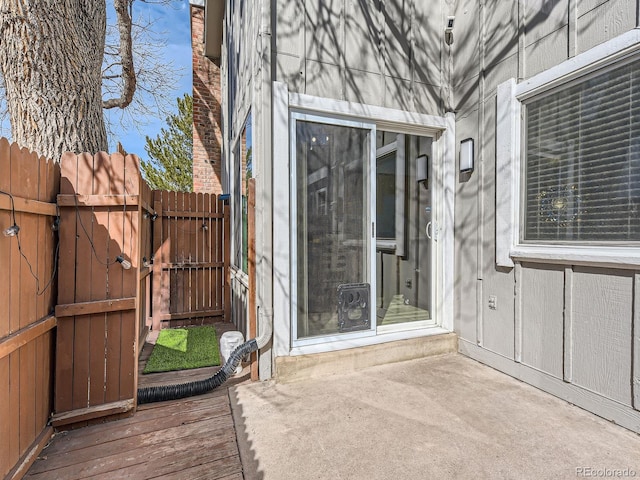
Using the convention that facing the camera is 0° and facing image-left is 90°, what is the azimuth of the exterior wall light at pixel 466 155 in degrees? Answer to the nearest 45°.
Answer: approximately 45°

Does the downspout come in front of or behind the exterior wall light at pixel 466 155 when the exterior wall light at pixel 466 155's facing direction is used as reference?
in front

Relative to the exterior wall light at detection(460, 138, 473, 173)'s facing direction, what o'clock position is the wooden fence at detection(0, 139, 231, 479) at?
The wooden fence is roughly at 12 o'clock from the exterior wall light.

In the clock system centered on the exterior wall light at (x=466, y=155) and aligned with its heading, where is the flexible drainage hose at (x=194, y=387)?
The flexible drainage hose is roughly at 12 o'clock from the exterior wall light.

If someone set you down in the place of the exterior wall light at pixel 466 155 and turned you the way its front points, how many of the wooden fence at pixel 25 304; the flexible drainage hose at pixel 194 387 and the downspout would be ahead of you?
3

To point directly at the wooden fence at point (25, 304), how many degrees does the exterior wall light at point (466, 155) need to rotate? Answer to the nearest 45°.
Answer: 0° — it already faces it

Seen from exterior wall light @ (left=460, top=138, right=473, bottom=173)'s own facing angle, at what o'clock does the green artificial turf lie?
The green artificial turf is roughly at 1 o'clock from the exterior wall light.

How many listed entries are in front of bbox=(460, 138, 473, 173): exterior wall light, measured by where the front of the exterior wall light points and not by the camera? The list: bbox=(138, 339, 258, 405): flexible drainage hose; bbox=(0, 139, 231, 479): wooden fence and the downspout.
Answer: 3

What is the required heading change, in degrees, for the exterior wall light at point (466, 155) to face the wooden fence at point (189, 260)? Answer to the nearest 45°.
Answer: approximately 45° to its right

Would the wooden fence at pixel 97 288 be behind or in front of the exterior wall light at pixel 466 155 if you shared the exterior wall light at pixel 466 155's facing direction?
in front
